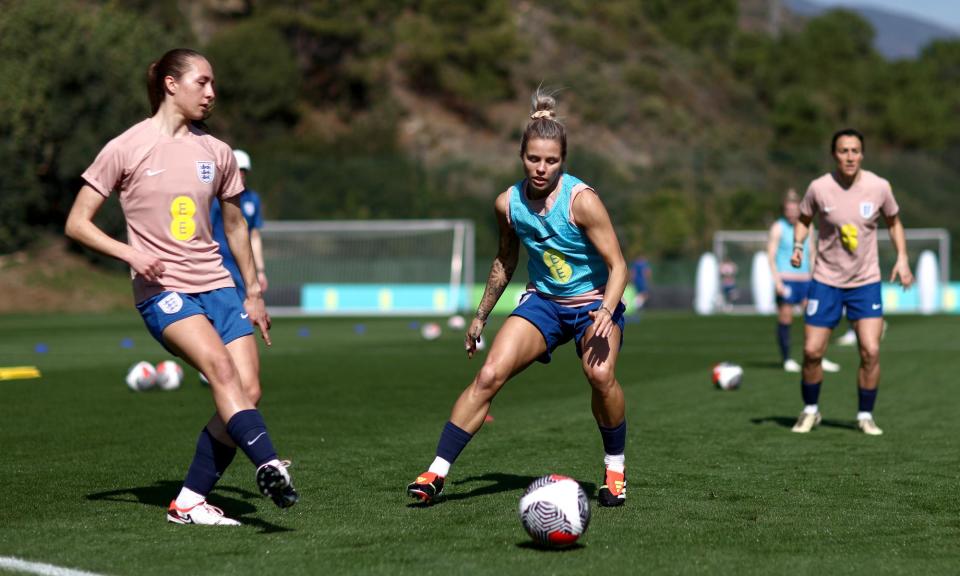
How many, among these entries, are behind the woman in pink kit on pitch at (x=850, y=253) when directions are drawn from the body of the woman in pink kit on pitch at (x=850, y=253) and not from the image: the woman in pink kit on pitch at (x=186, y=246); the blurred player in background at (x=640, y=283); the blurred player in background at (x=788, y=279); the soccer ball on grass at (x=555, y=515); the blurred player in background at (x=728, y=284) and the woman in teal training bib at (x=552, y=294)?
3

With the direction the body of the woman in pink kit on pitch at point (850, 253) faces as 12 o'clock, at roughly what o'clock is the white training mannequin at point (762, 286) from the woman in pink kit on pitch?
The white training mannequin is roughly at 6 o'clock from the woman in pink kit on pitch.

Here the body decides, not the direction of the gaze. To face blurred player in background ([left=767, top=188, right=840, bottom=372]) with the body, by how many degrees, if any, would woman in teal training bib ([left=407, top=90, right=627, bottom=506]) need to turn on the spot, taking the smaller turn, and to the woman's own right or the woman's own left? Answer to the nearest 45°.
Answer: approximately 180°

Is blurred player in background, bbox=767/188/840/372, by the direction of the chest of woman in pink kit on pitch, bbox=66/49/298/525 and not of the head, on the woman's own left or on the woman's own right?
on the woman's own left

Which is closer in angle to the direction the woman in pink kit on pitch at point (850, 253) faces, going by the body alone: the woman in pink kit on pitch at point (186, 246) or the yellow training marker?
the woman in pink kit on pitch

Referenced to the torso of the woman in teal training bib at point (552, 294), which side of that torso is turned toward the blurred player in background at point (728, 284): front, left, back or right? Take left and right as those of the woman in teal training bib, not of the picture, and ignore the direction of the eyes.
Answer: back

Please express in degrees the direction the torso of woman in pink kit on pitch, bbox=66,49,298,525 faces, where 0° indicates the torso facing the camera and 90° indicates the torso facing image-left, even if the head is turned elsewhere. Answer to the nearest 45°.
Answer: approximately 315°

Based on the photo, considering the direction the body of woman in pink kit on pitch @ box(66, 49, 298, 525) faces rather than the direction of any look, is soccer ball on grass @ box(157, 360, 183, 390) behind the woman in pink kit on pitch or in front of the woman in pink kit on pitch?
behind

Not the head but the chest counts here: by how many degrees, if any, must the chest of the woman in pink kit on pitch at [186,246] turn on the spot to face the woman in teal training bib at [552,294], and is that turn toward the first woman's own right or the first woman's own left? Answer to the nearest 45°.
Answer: approximately 45° to the first woman's own left

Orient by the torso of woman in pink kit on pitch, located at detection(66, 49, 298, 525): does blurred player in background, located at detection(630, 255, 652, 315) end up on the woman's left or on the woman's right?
on the woman's left

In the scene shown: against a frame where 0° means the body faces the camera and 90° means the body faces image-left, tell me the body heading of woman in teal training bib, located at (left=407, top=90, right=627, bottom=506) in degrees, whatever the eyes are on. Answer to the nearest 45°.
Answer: approximately 0°

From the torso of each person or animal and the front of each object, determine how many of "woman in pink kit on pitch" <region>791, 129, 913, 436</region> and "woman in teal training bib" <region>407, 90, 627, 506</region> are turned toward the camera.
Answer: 2

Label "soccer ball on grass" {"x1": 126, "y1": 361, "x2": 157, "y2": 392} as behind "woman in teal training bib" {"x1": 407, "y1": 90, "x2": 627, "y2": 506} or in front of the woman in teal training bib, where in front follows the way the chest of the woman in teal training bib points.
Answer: behind
